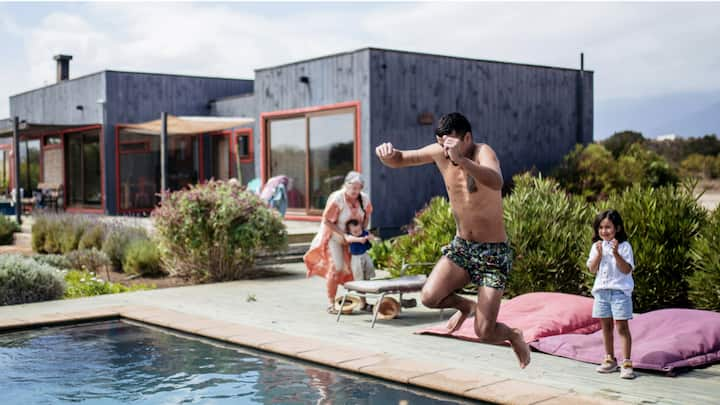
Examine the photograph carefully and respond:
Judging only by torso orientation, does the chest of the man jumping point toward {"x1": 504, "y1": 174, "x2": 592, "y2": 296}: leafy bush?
no

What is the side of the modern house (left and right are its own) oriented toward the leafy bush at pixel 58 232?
front

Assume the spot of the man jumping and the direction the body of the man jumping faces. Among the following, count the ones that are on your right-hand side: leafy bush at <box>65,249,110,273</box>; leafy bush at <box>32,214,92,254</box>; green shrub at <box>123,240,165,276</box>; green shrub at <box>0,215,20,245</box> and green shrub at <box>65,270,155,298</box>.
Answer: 5

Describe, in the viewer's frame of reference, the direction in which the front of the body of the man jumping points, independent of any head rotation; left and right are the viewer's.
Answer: facing the viewer and to the left of the viewer

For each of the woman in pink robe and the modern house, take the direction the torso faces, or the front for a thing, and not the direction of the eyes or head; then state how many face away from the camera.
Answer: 0

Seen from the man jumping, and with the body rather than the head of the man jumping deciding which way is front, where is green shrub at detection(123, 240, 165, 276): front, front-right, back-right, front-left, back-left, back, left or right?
right

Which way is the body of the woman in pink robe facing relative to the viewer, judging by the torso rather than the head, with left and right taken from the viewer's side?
facing the viewer and to the right of the viewer

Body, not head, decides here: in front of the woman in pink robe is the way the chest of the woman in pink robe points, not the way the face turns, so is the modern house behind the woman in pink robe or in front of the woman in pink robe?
behind

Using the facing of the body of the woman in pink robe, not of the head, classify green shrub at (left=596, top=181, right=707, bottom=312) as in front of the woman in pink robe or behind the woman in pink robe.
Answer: in front

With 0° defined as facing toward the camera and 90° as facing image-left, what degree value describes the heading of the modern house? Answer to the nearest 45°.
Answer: approximately 45°

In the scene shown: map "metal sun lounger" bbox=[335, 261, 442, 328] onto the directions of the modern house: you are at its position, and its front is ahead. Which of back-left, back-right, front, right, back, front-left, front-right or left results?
front-left

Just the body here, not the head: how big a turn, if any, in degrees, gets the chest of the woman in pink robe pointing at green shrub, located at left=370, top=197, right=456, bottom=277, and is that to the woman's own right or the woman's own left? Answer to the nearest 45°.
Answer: approximately 90° to the woman's own left
